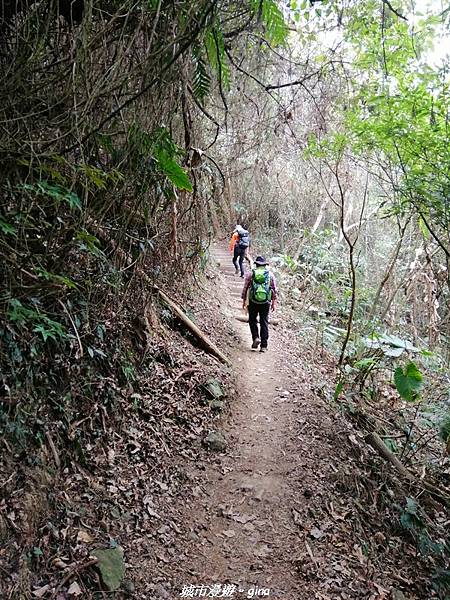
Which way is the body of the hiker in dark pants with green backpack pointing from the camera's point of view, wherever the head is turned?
away from the camera
